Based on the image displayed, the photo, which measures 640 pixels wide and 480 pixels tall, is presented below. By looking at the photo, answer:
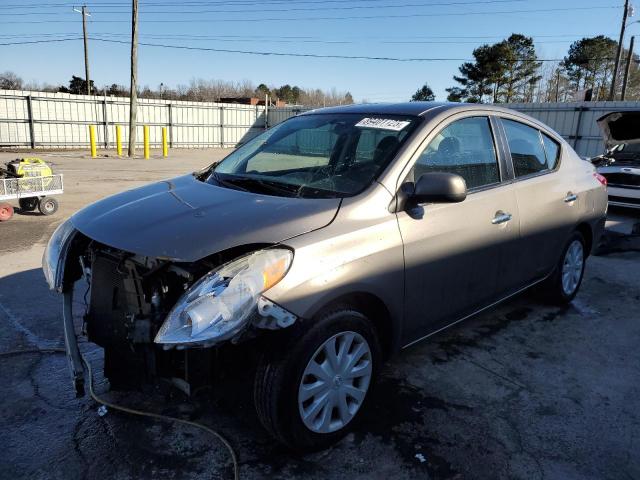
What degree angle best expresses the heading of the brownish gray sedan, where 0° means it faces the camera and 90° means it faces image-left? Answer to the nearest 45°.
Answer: approximately 45°

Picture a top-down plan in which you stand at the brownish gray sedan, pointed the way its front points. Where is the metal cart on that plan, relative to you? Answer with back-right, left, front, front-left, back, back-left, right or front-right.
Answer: right

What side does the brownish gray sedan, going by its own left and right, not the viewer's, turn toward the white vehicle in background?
back

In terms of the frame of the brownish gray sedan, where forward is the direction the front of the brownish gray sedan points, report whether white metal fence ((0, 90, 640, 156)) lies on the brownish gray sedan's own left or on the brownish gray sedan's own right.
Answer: on the brownish gray sedan's own right

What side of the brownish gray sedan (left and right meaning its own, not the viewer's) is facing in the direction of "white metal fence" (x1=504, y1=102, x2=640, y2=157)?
back
